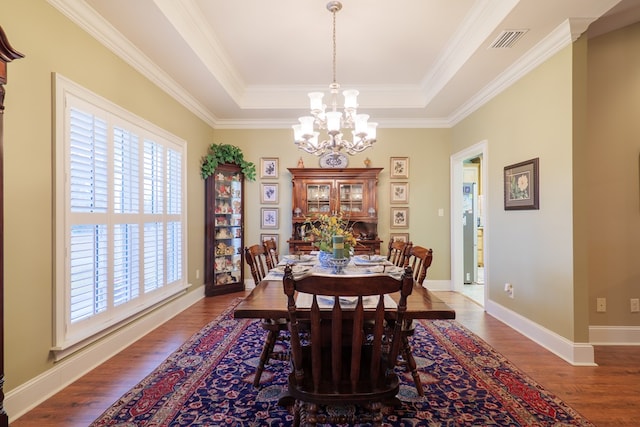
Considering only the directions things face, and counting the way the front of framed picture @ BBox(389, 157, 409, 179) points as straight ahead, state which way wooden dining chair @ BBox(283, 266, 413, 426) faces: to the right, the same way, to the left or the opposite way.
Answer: the opposite way

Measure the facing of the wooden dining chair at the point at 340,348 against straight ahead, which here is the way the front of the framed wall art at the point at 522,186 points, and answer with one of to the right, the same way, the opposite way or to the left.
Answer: to the right

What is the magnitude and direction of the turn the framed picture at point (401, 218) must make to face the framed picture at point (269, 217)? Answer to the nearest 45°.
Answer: approximately 90° to its right

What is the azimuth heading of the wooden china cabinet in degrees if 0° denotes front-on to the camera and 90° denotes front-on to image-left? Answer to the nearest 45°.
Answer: approximately 0°

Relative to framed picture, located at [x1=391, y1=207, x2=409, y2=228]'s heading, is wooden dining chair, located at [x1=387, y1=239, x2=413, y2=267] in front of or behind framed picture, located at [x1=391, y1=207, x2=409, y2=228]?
in front

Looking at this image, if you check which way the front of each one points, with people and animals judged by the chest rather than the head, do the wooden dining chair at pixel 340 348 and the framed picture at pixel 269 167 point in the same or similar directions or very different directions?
very different directions

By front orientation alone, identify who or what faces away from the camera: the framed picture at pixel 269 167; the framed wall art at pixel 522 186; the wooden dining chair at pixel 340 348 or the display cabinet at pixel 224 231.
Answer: the wooden dining chair

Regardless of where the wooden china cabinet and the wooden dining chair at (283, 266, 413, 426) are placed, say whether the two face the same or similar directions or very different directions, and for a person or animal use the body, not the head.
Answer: very different directions

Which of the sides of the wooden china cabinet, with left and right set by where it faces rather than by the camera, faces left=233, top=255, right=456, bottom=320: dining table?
front

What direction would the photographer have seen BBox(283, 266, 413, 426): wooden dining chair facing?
facing away from the viewer

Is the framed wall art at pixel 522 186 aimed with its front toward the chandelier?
yes
